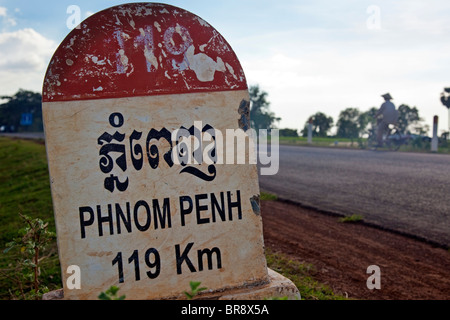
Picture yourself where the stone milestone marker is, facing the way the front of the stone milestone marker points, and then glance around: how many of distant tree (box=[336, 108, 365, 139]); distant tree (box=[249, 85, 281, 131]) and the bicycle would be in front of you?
0

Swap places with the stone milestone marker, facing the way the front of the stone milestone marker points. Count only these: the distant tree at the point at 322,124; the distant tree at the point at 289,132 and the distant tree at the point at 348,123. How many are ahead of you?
0

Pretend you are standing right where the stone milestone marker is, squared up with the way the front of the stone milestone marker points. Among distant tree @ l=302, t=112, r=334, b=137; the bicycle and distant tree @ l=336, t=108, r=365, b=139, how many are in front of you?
0

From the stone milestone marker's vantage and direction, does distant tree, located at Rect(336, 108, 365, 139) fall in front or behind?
behind

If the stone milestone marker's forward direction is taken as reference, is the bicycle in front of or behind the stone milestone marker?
behind

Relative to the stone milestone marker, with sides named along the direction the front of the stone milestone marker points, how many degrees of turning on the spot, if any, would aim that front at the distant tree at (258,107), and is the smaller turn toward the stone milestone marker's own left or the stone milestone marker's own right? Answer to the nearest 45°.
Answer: approximately 180°

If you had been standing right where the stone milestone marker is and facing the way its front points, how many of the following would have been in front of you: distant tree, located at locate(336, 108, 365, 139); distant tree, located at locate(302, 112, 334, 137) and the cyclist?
0

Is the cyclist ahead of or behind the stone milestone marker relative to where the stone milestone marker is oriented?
behind

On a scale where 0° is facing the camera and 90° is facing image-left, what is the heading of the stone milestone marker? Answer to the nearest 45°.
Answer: approximately 0°

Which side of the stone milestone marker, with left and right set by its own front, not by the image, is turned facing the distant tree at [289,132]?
back
